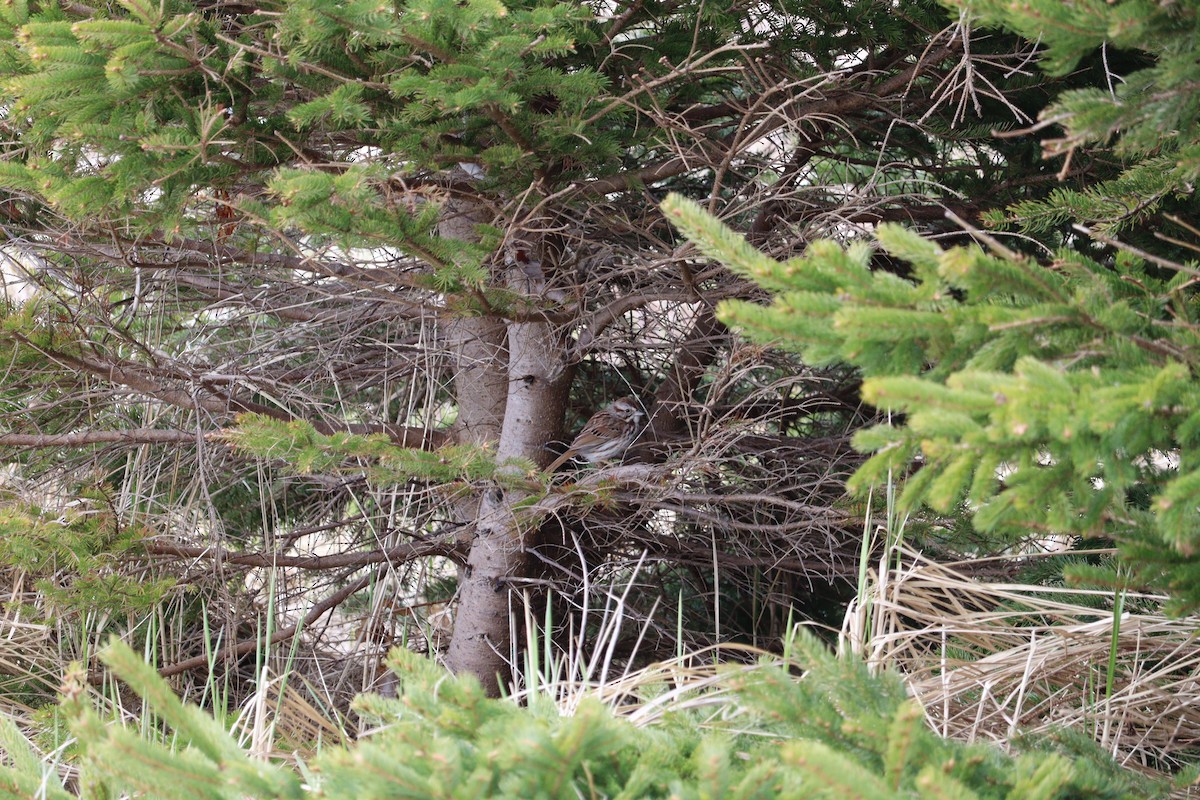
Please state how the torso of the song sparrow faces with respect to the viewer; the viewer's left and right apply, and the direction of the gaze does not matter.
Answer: facing to the right of the viewer
